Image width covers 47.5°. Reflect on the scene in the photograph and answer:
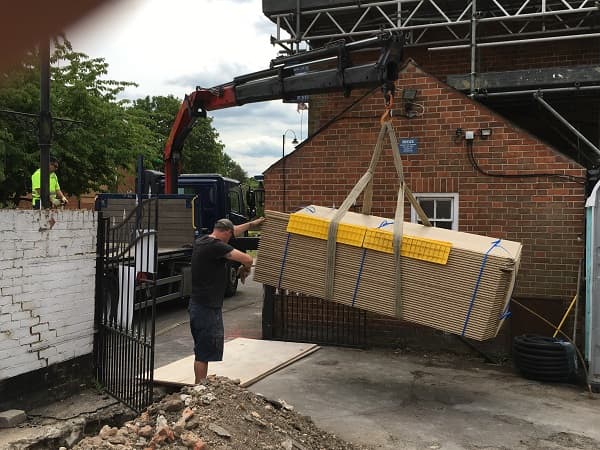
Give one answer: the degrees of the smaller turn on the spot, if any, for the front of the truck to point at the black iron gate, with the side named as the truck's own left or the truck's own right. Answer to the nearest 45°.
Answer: approximately 135° to the truck's own right

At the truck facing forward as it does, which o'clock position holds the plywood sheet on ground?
The plywood sheet on ground is roughly at 4 o'clock from the truck.

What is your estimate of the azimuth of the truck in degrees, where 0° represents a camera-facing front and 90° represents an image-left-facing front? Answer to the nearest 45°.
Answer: approximately 225°

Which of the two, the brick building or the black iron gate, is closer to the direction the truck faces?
the brick building
